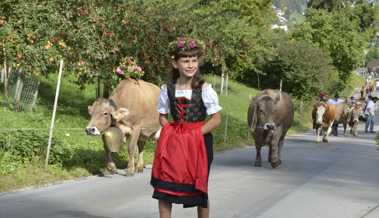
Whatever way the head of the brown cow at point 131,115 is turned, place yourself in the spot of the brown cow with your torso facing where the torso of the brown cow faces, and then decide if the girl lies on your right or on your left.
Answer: on your left

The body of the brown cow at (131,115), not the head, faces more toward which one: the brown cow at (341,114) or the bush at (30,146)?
the bush

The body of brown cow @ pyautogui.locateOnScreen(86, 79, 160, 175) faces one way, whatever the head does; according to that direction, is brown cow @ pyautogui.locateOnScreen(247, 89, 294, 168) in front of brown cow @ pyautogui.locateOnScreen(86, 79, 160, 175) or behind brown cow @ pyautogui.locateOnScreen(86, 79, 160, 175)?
behind

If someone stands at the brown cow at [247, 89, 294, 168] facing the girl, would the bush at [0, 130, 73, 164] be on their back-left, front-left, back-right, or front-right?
front-right

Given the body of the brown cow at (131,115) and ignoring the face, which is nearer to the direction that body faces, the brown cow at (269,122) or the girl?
the girl

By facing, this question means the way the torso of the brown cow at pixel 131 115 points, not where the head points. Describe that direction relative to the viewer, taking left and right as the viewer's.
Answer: facing the viewer and to the left of the viewer

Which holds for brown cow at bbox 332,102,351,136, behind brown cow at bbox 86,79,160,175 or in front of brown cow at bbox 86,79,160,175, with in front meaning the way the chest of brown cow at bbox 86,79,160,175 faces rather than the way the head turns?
behind

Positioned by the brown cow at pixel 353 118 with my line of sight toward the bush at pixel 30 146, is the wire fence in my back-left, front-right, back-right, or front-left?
front-right
